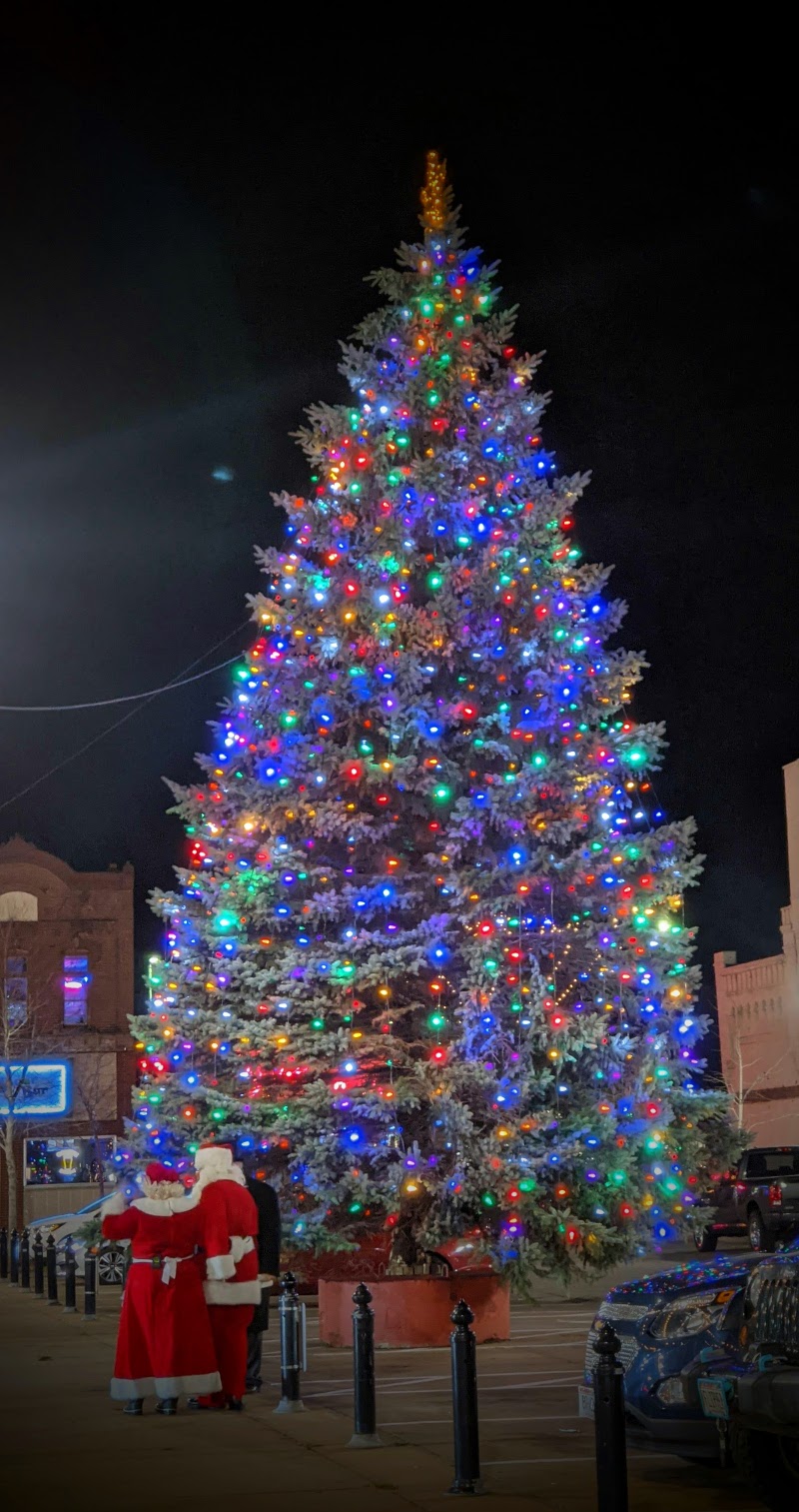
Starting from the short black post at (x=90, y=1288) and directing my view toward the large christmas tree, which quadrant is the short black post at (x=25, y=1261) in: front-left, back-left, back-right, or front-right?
back-left

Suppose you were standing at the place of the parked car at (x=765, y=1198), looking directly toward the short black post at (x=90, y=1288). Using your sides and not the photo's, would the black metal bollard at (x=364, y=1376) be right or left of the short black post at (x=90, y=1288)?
left

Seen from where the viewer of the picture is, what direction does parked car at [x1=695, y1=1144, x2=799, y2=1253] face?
facing away from the viewer and to the left of the viewer

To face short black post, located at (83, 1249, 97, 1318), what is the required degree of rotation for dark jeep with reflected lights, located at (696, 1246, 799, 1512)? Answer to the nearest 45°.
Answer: approximately 90° to its right

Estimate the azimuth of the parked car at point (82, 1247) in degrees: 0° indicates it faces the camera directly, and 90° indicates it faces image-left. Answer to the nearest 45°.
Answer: approximately 45°

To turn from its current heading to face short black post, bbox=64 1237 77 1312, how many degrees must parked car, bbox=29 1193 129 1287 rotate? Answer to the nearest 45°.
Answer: approximately 45° to its left

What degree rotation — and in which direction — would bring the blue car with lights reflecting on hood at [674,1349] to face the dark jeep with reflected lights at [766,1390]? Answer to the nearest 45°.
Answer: approximately 45° to its left

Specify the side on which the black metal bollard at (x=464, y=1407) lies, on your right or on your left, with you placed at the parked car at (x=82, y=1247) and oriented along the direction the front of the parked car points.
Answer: on your left
